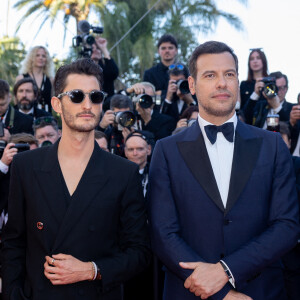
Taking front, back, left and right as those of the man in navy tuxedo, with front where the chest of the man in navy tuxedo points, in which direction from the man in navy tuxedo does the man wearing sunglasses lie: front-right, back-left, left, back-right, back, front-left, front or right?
right

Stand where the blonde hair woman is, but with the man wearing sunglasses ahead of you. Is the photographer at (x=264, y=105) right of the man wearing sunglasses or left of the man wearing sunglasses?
left

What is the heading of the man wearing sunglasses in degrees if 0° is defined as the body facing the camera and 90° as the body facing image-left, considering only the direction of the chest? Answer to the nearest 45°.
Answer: approximately 0°

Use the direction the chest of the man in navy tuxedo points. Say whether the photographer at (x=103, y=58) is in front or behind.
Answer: behind

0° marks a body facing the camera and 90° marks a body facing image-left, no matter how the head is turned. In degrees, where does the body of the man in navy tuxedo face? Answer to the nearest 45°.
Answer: approximately 0°

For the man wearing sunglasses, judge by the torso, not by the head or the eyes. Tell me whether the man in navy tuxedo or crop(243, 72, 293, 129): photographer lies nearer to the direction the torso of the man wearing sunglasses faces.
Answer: the man in navy tuxedo

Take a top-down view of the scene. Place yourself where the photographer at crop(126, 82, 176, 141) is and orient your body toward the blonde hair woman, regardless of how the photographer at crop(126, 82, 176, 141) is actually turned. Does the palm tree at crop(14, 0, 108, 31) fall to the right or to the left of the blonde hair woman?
right

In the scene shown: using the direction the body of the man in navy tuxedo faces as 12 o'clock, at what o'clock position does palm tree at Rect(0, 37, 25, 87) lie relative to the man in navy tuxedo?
The palm tree is roughly at 5 o'clock from the man in navy tuxedo.

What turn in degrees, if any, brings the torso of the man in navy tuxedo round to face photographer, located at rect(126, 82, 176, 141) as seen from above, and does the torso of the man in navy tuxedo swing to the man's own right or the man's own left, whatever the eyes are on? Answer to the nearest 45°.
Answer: approximately 180°

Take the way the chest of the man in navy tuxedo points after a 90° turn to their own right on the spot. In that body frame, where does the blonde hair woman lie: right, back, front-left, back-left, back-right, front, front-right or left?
front-right

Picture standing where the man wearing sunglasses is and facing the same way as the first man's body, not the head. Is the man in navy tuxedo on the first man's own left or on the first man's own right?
on the first man's own left
